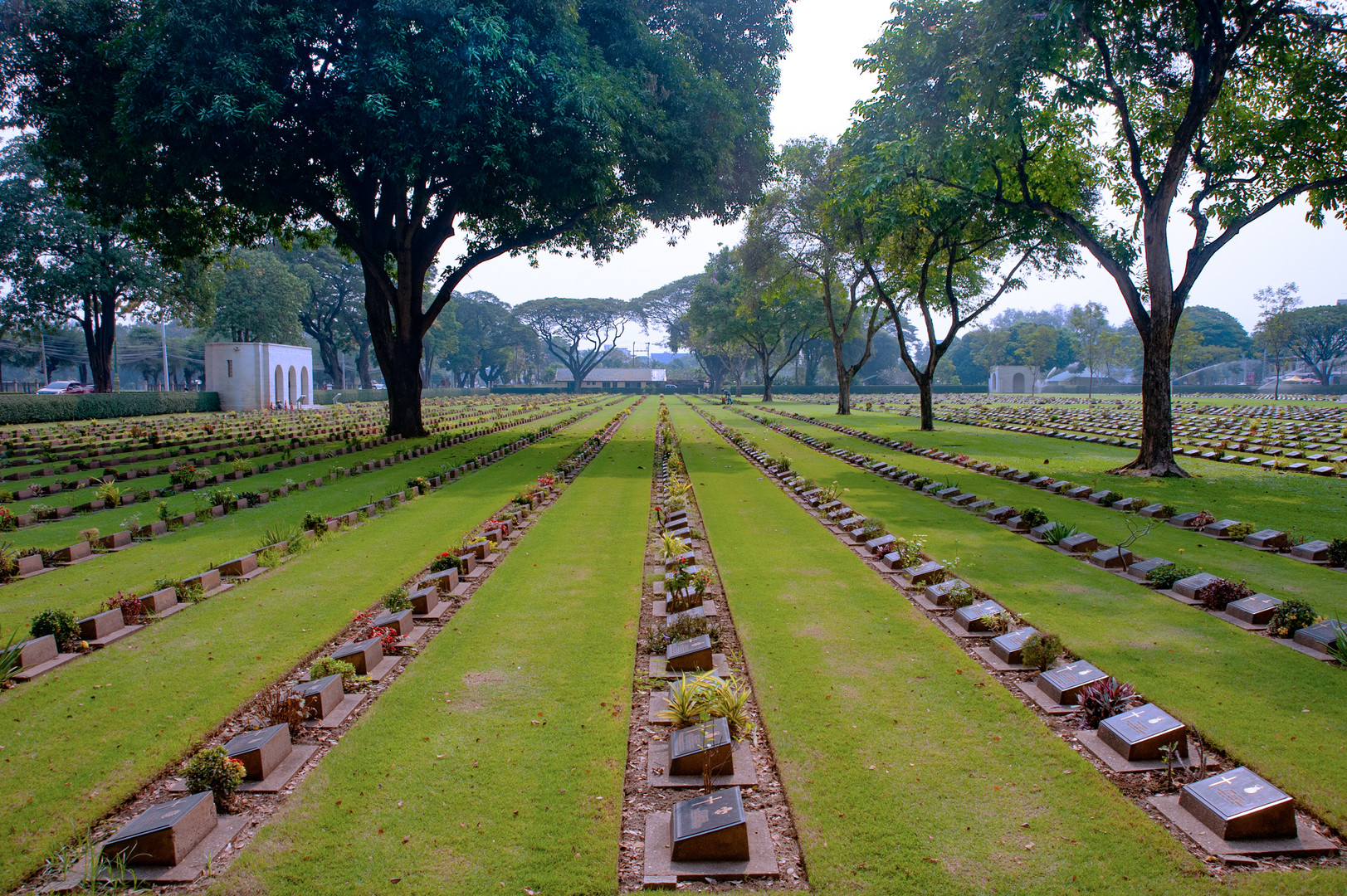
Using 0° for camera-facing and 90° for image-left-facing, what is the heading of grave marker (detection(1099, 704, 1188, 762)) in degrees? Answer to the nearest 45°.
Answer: approximately 45°

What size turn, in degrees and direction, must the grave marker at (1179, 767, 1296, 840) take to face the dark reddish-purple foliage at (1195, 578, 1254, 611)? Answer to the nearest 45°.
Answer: approximately 135° to its right

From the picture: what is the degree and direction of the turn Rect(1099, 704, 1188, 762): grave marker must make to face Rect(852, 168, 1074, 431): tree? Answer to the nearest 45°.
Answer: approximately 135° to its right
